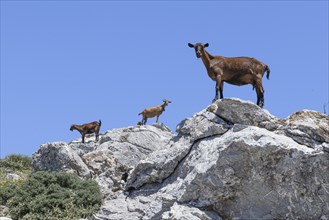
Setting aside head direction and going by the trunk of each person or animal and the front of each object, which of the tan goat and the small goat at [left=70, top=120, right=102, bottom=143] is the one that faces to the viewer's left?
the small goat

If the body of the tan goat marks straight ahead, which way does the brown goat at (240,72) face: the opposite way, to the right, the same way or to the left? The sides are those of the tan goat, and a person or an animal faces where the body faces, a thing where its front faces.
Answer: the opposite way

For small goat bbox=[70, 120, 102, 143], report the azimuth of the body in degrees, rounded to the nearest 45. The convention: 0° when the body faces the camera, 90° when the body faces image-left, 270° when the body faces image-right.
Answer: approximately 90°

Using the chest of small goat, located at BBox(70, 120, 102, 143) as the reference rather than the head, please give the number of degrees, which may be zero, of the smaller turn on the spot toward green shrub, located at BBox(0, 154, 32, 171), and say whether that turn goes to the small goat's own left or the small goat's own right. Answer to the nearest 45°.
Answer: approximately 45° to the small goat's own left

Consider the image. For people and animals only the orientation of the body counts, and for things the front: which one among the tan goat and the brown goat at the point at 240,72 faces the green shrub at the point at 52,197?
the brown goat

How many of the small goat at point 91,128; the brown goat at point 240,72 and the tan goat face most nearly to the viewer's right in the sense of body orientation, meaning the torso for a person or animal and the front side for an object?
1

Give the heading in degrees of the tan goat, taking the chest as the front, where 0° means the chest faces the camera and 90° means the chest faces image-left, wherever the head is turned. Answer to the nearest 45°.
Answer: approximately 270°

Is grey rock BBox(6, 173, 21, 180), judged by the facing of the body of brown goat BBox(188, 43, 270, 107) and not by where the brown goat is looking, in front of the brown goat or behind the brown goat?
in front

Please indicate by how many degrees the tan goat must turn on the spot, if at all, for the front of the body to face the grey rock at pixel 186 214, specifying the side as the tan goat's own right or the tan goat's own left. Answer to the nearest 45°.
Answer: approximately 90° to the tan goat's own right

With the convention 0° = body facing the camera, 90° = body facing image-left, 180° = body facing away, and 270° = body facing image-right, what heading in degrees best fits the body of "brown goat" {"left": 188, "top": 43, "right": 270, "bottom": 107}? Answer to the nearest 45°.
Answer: approximately 90°

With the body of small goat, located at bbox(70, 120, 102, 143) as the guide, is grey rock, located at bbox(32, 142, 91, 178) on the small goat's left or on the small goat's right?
on the small goat's left

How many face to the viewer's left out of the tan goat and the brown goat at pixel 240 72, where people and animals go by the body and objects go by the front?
1
